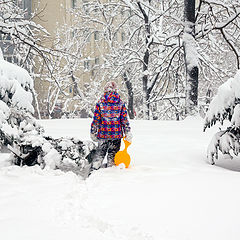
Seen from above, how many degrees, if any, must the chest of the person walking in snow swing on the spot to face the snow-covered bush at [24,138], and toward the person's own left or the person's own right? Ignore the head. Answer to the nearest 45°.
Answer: approximately 90° to the person's own left

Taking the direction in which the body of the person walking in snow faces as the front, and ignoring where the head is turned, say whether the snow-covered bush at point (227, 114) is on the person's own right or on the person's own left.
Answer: on the person's own right

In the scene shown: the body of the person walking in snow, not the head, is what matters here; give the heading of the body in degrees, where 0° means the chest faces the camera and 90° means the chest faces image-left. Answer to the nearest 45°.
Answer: approximately 180°
